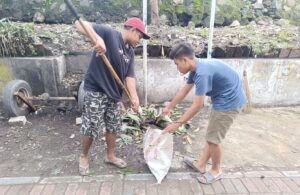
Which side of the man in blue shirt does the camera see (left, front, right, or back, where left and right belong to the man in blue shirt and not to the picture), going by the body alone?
left

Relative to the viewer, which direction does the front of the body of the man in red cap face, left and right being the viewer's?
facing the viewer and to the right of the viewer

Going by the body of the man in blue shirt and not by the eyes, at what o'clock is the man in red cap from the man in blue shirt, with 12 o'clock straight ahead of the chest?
The man in red cap is roughly at 12 o'clock from the man in blue shirt.

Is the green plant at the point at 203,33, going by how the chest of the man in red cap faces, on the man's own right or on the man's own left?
on the man's own left

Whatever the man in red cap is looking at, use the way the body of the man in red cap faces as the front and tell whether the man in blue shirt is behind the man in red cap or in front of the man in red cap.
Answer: in front

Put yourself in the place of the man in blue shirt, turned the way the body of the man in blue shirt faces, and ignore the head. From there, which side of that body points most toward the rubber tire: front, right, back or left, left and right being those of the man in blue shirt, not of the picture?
front

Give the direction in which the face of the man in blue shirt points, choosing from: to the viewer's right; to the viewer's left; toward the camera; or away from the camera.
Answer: to the viewer's left

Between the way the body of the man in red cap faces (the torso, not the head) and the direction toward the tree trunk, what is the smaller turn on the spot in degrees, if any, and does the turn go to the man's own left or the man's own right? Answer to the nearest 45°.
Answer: approximately 135° to the man's own left

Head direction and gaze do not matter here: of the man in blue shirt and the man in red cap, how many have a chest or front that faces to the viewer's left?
1

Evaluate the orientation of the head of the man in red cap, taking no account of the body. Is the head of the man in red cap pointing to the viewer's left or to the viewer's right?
to the viewer's right

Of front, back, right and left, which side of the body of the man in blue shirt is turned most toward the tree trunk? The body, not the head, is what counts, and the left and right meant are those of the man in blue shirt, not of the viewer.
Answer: right
